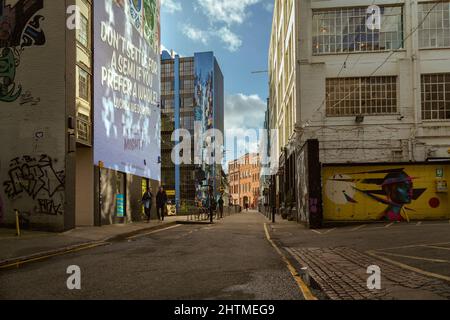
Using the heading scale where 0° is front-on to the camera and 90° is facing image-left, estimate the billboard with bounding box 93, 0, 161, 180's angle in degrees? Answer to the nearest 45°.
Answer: approximately 315°
